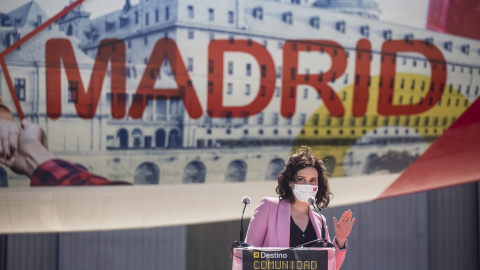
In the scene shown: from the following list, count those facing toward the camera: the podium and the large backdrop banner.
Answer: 2

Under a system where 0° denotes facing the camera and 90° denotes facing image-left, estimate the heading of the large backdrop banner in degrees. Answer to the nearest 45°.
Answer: approximately 0°

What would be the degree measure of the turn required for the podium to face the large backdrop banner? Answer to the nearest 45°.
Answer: approximately 180°
